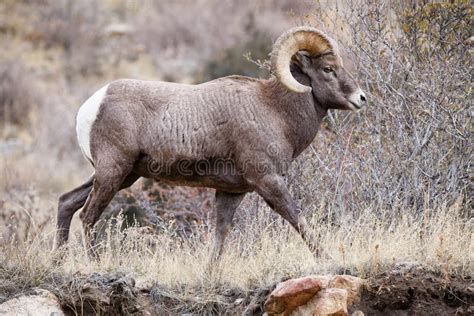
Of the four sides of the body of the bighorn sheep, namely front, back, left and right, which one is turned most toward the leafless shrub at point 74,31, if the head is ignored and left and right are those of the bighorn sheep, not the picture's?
left

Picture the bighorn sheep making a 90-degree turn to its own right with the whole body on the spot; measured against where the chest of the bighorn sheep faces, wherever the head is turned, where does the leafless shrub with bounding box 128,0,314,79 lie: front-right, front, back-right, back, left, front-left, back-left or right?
back

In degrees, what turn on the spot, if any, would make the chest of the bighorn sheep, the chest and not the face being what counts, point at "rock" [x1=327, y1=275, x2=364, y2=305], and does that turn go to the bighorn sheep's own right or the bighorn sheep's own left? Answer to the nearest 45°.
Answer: approximately 45° to the bighorn sheep's own right

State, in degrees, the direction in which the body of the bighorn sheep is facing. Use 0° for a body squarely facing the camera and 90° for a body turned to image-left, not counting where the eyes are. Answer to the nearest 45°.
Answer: approximately 270°

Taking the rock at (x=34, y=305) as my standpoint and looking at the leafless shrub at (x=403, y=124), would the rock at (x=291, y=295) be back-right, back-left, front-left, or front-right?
front-right

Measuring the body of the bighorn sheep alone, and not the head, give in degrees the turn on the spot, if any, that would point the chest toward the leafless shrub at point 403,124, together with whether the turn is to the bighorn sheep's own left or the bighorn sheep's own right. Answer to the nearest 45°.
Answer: approximately 45° to the bighorn sheep's own left
